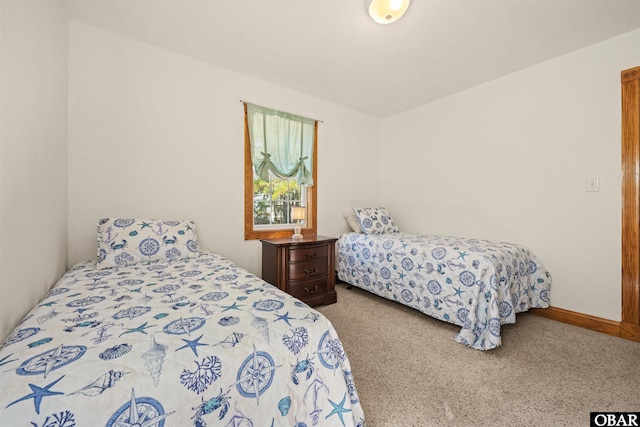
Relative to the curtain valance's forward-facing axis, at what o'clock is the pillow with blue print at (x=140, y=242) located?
The pillow with blue print is roughly at 3 o'clock from the curtain valance.

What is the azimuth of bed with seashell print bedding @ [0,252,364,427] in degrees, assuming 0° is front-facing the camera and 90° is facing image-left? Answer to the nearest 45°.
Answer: approximately 0°

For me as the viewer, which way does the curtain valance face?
facing the viewer and to the right of the viewer

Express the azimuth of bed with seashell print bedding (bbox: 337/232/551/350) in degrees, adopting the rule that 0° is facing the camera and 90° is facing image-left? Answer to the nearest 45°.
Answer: approximately 315°

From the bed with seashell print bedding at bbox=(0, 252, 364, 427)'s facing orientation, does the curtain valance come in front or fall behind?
behind

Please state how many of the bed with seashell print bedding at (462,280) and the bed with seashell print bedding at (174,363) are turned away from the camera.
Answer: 0

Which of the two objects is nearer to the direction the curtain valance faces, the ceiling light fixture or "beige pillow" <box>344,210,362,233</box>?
the ceiling light fixture

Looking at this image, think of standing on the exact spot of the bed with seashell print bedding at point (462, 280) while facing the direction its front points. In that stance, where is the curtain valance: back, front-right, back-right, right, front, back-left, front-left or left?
back-right
